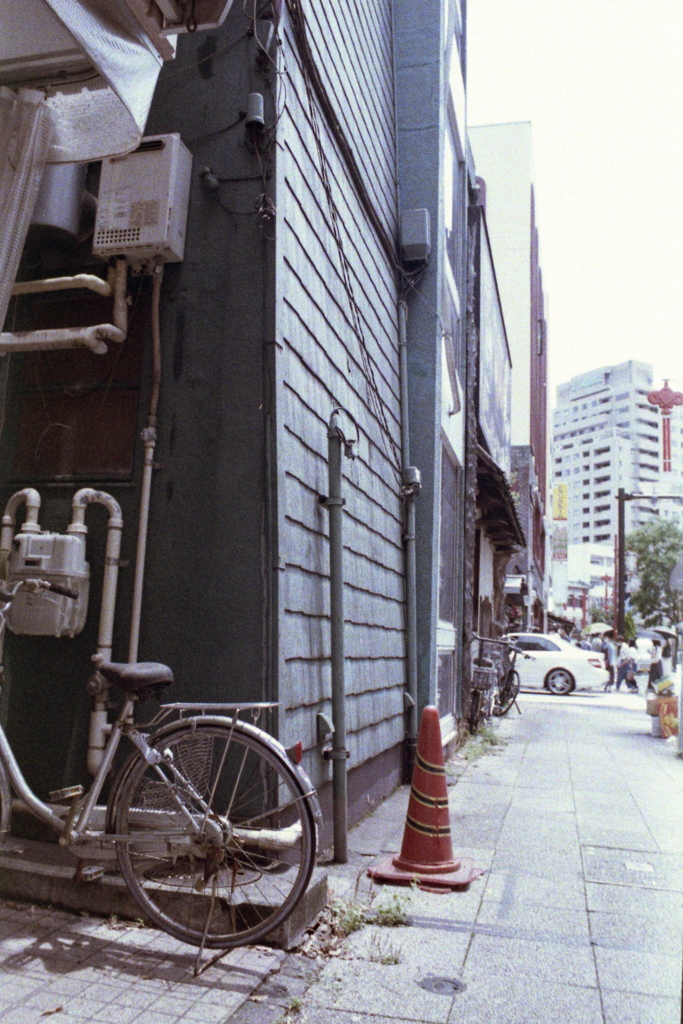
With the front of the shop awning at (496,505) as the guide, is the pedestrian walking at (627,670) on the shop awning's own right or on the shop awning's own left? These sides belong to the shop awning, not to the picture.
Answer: on the shop awning's own left

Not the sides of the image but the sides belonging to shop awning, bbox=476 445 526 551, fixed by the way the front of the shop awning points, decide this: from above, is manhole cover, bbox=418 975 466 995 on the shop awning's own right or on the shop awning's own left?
on the shop awning's own right

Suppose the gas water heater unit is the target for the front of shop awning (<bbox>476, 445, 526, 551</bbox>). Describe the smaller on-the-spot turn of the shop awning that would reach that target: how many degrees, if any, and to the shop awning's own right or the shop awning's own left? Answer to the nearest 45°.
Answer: approximately 90° to the shop awning's own right

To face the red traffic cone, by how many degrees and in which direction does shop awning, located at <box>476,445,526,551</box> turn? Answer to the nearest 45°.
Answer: approximately 90° to its right

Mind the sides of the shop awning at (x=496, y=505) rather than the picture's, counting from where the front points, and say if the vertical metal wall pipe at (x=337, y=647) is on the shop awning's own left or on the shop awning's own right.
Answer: on the shop awning's own right

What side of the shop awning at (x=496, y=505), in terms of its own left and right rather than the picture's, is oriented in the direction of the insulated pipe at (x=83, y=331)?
right

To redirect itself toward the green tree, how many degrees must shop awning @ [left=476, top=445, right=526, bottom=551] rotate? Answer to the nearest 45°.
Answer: approximately 45° to its left

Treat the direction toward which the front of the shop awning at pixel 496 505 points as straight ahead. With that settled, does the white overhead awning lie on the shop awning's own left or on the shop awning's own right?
on the shop awning's own right

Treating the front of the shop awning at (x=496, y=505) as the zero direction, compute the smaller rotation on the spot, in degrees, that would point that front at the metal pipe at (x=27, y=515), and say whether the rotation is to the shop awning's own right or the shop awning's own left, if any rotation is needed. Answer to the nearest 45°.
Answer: approximately 90° to the shop awning's own right

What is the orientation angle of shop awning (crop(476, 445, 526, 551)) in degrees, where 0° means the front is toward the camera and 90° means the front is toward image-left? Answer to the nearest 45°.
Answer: approximately 270°

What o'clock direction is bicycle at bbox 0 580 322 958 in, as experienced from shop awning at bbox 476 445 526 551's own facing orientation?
The bicycle is roughly at 3 o'clock from the shop awning.
